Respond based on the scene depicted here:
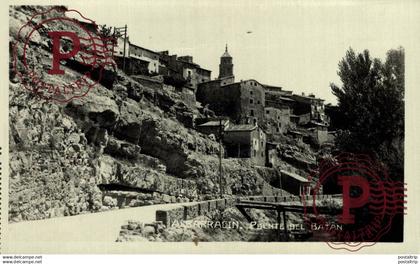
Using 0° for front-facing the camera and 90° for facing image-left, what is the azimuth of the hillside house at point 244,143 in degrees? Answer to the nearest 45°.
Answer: approximately 315°

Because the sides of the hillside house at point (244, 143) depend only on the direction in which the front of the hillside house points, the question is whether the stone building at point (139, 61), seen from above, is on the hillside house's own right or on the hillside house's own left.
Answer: on the hillside house's own right

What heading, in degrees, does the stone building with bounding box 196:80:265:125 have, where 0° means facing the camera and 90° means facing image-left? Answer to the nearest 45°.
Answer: approximately 315°

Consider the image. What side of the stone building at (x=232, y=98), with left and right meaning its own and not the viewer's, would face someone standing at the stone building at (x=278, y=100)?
left

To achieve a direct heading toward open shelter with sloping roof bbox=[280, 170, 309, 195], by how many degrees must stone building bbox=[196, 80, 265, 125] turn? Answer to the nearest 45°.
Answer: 0° — it already faces it

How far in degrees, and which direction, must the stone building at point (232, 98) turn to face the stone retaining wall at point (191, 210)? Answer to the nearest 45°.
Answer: approximately 45° to its right

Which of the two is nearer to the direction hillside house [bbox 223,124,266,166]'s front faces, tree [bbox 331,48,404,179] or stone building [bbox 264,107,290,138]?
the tree
